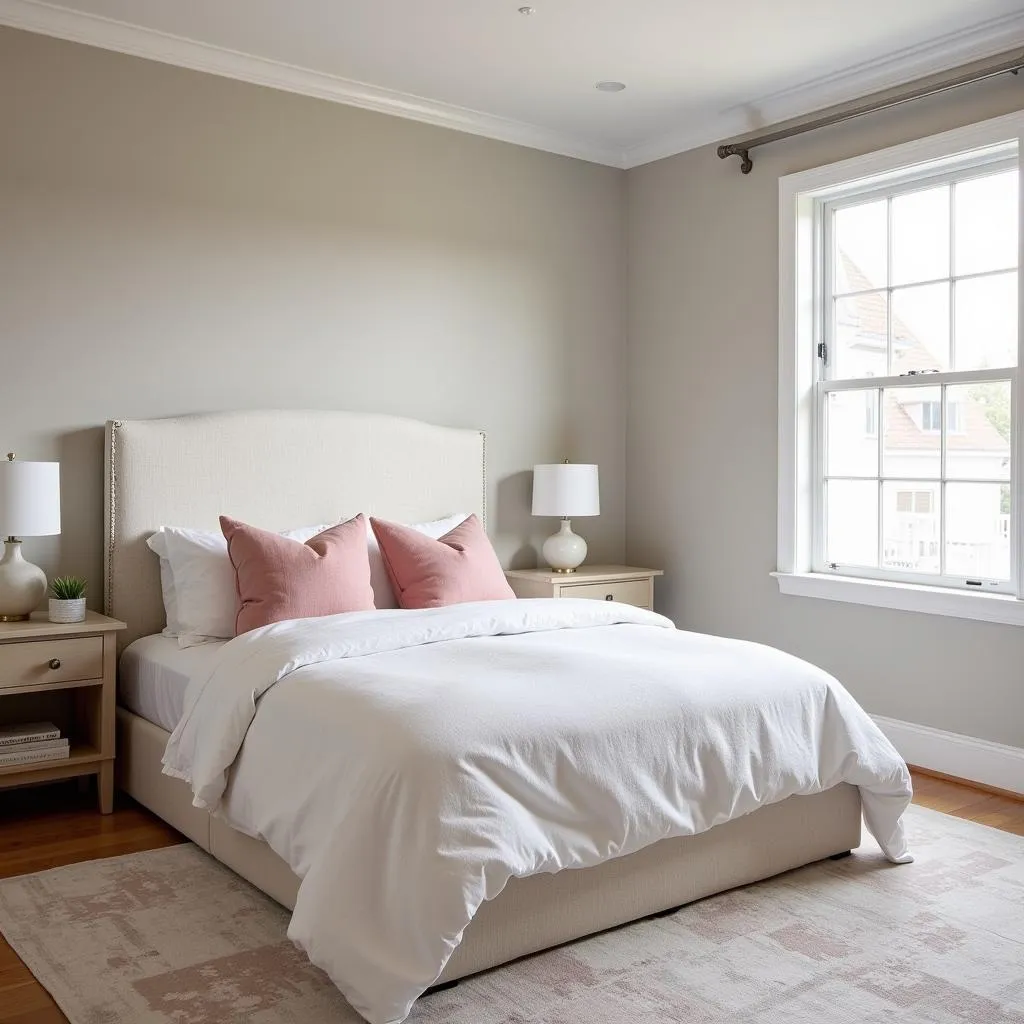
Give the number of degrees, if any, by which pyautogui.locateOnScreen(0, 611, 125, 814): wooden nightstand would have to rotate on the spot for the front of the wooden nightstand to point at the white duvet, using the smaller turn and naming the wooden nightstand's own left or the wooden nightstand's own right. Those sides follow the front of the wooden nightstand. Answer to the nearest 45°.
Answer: approximately 45° to the wooden nightstand's own left

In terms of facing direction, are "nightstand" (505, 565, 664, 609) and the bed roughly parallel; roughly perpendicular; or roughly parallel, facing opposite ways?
roughly parallel

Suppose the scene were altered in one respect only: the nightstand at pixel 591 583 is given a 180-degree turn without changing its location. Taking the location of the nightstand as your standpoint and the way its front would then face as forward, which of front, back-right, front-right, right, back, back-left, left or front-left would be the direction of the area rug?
back-left

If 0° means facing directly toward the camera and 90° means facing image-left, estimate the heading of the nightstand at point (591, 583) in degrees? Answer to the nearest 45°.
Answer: approximately 315°

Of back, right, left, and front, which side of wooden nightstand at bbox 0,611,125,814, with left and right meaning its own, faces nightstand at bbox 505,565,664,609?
left

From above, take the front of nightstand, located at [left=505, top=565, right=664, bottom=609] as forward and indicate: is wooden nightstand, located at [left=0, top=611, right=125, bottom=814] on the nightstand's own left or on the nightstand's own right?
on the nightstand's own right

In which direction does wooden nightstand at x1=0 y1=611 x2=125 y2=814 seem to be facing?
toward the camera

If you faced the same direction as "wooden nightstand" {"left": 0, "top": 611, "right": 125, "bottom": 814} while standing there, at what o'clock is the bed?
The bed is roughly at 9 o'clock from the wooden nightstand.

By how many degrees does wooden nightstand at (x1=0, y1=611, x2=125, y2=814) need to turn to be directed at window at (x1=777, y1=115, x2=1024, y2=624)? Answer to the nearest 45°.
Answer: approximately 90° to its left

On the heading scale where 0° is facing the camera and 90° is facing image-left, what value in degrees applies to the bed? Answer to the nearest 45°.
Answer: approximately 315°

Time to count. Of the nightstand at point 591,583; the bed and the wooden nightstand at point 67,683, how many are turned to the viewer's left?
0

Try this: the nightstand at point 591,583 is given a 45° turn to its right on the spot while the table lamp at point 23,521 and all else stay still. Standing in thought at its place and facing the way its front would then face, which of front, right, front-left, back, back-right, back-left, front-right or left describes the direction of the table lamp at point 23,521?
front-right

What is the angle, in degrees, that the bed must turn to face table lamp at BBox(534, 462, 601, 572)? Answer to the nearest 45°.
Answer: approximately 90° to its left

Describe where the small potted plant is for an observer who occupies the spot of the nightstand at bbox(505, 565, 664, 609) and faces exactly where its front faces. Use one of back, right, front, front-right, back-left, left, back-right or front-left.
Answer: right

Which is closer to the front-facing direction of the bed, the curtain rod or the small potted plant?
the curtain rod
